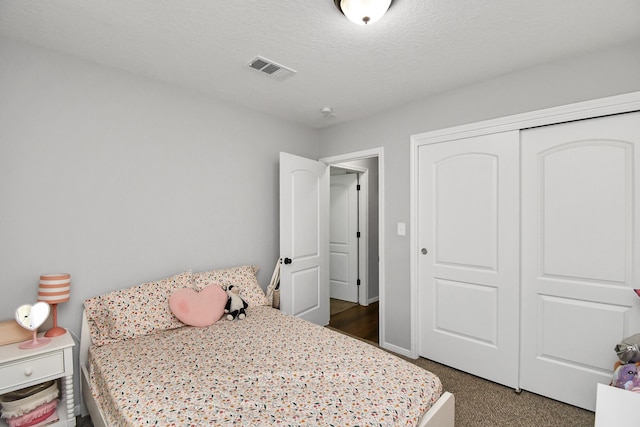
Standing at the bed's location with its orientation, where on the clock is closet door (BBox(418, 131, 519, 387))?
The closet door is roughly at 10 o'clock from the bed.

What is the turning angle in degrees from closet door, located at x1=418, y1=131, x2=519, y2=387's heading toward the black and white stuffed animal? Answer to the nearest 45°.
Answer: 0° — it already faces it

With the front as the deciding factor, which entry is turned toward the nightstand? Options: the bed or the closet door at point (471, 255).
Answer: the closet door

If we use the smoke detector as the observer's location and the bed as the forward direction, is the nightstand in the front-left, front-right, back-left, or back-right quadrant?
front-right

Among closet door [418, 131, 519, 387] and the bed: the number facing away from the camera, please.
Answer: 0

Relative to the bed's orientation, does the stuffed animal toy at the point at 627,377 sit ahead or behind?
ahead

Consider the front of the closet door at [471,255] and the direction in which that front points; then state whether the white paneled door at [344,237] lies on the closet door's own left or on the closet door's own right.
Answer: on the closet door's own right

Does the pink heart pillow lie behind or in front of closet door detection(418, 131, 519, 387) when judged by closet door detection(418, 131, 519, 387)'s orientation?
in front

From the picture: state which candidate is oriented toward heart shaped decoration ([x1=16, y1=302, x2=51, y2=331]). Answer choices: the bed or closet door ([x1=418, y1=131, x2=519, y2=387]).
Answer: the closet door

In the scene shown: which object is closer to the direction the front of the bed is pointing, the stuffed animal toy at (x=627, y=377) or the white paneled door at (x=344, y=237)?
the stuffed animal toy

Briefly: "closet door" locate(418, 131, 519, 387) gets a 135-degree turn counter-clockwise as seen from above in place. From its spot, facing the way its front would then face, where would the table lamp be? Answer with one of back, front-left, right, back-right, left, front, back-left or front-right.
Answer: back-right

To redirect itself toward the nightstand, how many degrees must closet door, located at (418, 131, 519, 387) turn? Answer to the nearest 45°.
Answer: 0° — it already faces it

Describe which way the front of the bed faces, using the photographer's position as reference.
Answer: facing the viewer and to the right of the viewer

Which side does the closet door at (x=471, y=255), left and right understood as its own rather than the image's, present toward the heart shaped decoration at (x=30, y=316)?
front

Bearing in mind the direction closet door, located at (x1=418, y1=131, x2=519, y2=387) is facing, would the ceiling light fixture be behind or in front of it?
in front

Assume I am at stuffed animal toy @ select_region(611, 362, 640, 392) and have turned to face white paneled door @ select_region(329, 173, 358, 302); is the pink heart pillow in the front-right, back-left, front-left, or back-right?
front-left

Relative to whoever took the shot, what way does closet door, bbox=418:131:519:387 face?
facing the viewer and to the left of the viewer
